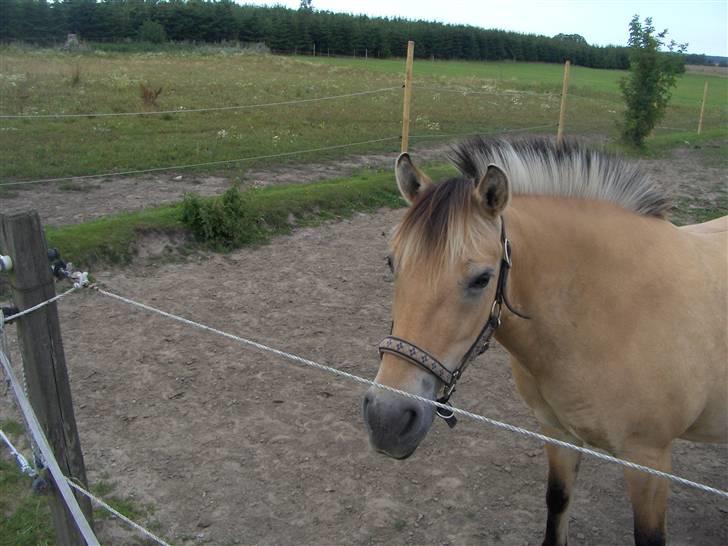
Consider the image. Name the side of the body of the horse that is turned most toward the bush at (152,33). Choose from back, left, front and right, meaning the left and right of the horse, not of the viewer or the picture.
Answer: right

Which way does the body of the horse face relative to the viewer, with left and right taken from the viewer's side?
facing the viewer and to the left of the viewer

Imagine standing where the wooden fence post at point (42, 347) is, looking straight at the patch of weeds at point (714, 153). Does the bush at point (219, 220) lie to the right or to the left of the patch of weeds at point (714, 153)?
left

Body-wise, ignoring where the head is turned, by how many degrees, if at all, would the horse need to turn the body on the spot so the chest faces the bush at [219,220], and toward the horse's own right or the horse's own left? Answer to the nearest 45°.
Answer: approximately 90° to the horse's own right

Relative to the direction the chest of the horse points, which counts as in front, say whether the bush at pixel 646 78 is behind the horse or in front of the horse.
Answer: behind

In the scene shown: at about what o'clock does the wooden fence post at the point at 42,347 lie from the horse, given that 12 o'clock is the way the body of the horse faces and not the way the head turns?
The wooden fence post is roughly at 1 o'clock from the horse.

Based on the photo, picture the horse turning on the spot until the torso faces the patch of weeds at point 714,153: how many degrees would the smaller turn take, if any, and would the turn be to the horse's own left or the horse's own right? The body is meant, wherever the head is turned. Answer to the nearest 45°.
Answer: approximately 135° to the horse's own right
